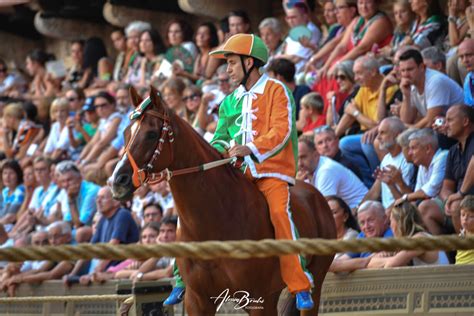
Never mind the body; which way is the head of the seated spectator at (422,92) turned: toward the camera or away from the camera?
toward the camera

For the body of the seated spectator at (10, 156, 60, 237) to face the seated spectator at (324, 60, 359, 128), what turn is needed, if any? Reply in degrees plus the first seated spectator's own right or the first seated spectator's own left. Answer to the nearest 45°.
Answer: approximately 90° to the first seated spectator's own left

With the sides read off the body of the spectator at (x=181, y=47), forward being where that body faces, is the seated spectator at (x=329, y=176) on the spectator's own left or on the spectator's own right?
on the spectator's own left

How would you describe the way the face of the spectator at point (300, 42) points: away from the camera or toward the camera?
toward the camera

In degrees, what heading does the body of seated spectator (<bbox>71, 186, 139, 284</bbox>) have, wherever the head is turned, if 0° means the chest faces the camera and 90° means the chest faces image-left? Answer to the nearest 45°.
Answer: approximately 45°

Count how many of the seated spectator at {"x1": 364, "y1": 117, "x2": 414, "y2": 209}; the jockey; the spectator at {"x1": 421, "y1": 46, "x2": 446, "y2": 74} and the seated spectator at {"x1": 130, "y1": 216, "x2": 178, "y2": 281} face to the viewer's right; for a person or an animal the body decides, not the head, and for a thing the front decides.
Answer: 0

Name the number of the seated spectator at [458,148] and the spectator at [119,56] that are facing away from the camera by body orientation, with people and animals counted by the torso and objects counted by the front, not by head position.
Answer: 0

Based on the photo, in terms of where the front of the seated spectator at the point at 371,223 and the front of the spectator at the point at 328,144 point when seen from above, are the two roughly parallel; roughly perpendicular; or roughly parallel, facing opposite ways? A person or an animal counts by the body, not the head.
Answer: roughly parallel

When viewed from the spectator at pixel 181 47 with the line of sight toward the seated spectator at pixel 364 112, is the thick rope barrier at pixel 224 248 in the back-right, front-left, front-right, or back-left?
front-right

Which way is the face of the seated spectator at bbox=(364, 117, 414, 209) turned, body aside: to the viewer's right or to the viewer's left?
to the viewer's left

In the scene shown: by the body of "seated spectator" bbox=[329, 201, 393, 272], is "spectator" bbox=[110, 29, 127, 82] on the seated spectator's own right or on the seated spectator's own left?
on the seated spectator's own right

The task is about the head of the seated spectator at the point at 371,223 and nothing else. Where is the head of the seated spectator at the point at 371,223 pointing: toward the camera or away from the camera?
toward the camera

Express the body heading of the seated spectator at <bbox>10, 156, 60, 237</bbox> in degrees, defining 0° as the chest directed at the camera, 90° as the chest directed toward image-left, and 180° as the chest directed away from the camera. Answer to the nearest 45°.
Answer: approximately 45°

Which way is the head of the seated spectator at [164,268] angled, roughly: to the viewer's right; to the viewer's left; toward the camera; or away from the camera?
toward the camera

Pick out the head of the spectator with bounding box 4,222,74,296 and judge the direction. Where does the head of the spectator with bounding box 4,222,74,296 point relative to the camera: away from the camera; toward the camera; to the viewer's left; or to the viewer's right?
toward the camera

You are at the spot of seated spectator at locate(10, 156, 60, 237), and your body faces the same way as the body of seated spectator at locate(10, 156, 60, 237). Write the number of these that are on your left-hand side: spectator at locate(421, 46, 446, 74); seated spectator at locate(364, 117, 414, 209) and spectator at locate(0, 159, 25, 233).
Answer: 2

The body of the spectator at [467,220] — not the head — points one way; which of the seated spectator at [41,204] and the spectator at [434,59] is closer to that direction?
the seated spectator

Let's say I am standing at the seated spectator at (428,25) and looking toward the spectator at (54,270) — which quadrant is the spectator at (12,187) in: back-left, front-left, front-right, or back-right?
front-right

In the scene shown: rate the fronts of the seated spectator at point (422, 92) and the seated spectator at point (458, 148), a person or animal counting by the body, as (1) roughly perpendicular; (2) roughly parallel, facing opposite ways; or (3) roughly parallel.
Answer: roughly parallel

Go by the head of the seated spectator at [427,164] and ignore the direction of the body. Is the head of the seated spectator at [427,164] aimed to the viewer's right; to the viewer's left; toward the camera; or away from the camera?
to the viewer's left

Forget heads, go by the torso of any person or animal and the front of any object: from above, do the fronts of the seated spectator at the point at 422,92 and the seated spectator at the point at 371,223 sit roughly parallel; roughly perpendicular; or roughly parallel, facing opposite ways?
roughly parallel

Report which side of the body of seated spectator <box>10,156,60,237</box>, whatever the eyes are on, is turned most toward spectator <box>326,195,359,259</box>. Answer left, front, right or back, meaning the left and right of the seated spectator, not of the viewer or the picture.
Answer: left
